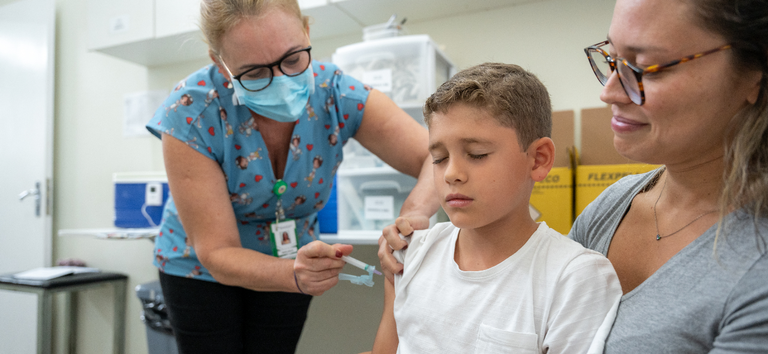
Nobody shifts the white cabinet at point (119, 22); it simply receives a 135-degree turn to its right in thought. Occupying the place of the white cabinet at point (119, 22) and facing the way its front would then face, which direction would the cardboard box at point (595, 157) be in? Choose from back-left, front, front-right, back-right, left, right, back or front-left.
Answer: back-right

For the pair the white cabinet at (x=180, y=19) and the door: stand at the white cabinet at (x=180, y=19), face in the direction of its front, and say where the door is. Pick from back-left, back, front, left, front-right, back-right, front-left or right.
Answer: right

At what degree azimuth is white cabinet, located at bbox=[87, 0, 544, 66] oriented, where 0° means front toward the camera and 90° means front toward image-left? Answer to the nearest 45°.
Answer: approximately 45°

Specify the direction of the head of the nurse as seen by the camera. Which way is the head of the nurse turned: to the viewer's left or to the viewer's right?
to the viewer's right

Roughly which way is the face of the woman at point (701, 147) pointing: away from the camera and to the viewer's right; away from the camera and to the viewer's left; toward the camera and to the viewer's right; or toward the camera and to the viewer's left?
toward the camera and to the viewer's left

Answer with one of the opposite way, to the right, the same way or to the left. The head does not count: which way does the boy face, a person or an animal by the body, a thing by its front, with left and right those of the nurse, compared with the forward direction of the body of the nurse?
to the right

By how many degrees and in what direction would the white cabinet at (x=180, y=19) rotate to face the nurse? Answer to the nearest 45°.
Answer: approximately 45° to its left

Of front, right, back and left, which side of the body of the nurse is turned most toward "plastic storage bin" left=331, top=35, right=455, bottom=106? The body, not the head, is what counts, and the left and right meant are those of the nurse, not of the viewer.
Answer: left

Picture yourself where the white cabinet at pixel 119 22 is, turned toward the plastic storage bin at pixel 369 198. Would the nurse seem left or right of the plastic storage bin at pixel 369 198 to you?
right

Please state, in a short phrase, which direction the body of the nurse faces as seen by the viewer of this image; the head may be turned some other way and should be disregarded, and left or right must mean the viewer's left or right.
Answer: facing the viewer and to the right of the viewer

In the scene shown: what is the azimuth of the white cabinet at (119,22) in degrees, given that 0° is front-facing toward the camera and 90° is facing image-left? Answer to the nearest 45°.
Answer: approximately 45°

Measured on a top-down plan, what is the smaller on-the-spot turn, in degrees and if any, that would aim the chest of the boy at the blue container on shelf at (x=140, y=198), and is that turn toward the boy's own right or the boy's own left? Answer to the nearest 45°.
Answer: approximately 90° to the boy's own right
